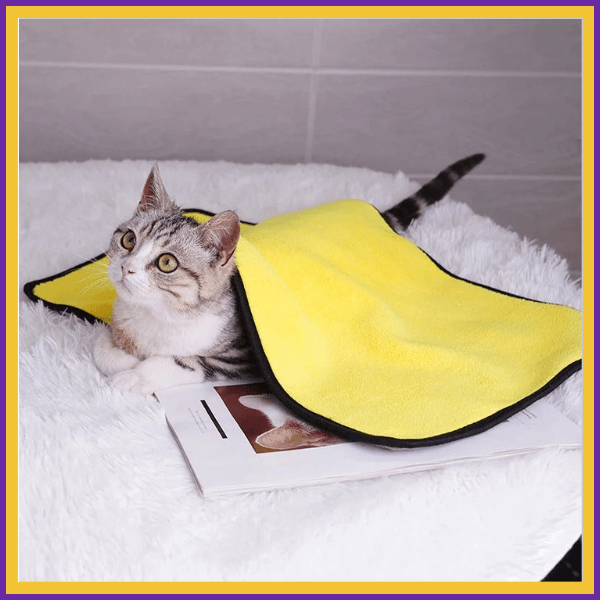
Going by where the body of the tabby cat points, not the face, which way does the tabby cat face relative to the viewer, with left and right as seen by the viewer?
facing the viewer and to the left of the viewer
